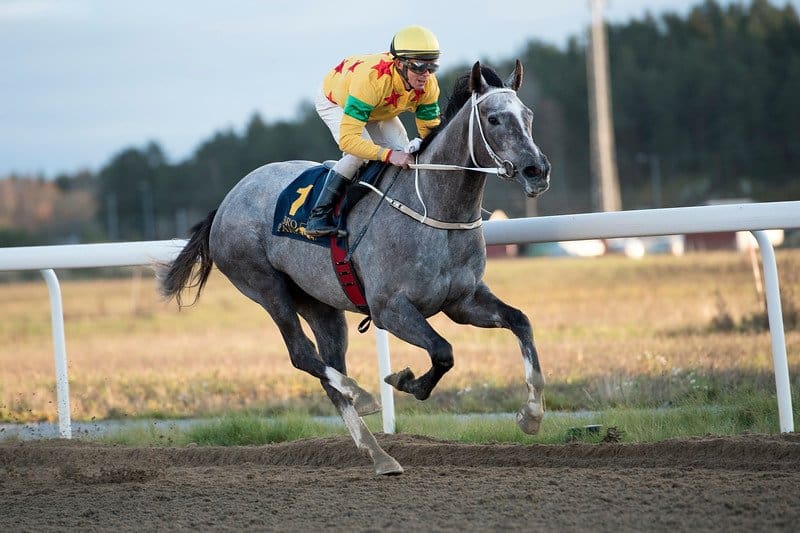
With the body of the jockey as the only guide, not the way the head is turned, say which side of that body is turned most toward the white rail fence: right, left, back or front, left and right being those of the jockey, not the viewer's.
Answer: left

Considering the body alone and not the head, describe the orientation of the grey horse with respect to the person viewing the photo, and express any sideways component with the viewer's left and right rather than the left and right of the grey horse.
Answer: facing the viewer and to the right of the viewer

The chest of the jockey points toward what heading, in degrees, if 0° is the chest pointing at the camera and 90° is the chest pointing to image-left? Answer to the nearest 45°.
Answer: approximately 315°
